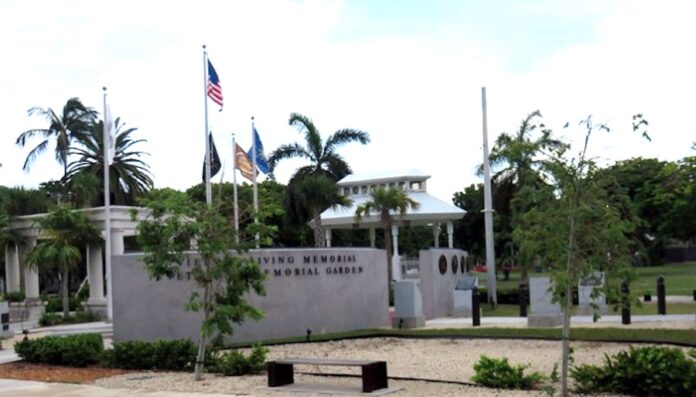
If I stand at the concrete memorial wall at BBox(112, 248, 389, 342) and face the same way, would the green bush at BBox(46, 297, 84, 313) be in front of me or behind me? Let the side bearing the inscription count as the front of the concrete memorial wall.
behind

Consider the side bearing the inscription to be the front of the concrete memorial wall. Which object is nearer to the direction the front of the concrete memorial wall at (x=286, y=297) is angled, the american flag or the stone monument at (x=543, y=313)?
the stone monument

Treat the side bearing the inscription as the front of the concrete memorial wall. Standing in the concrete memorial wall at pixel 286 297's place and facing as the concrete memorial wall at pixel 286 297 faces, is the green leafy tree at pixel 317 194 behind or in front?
behind

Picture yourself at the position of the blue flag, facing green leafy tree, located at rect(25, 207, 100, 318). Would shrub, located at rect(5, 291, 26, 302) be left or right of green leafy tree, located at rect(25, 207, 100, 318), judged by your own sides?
right

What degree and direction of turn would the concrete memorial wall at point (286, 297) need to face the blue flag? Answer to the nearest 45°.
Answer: approximately 180°

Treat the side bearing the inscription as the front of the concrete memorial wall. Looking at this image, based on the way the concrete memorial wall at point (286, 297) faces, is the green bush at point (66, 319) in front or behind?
behind

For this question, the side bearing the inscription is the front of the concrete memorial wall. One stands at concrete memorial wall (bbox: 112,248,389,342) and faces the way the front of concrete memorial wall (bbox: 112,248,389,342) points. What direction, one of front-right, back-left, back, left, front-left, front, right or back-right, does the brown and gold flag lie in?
back

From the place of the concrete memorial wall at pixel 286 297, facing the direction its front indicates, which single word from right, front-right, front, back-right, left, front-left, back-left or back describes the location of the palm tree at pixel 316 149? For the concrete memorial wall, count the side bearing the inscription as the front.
back

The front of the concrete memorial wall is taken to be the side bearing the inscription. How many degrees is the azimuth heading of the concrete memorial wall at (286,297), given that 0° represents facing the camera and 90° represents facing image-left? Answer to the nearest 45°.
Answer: approximately 0°

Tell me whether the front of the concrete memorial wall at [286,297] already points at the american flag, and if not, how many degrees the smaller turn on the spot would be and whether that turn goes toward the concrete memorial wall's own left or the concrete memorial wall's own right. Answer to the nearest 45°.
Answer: approximately 180°
